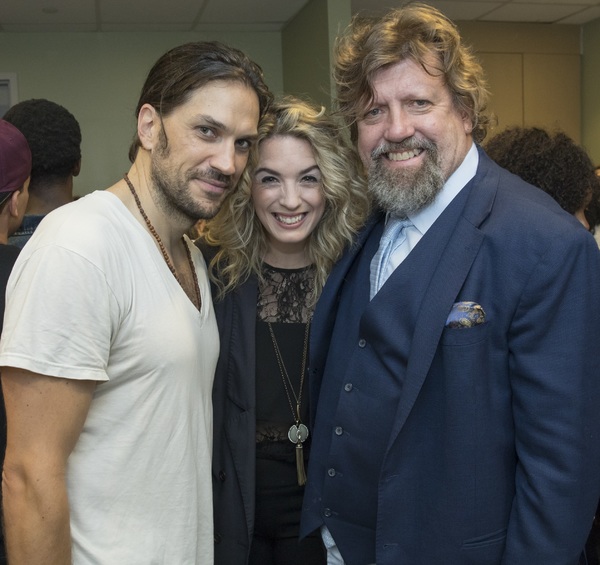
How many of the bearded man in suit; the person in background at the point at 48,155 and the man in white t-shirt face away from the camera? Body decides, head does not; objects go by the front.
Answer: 1

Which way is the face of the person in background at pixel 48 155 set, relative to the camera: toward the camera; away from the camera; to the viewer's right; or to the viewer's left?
away from the camera

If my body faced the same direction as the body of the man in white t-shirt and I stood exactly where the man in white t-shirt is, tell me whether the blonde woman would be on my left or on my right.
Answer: on my left

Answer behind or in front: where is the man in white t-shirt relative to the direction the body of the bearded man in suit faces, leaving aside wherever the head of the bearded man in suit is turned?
in front

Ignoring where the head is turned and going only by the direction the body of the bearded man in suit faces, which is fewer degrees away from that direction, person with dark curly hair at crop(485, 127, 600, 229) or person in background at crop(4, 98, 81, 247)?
the person in background

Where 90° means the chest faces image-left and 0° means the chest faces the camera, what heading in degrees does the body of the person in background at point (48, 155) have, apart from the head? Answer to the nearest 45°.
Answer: approximately 180°

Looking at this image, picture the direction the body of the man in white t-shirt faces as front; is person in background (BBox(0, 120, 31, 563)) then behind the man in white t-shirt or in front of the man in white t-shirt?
behind

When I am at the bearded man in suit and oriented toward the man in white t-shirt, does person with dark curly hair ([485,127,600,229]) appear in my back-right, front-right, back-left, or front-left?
back-right

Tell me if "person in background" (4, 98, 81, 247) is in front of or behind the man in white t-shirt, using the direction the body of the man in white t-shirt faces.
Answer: behind

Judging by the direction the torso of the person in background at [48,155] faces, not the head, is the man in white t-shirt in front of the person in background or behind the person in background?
behind

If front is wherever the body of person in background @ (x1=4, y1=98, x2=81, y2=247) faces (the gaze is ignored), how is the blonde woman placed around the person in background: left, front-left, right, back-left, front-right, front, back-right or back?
back-right

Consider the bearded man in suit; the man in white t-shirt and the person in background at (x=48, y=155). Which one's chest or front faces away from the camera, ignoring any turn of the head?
the person in background

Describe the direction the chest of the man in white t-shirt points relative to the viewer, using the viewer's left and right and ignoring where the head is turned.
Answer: facing the viewer and to the right of the viewer

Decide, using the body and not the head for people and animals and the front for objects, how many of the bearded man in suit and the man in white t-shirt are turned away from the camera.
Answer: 0
